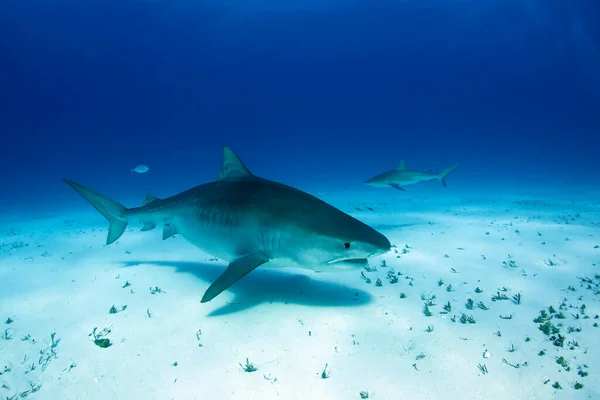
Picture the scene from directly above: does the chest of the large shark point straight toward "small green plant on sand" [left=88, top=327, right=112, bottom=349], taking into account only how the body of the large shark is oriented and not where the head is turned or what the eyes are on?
no

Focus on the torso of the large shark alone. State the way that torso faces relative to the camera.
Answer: to the viewer's right
